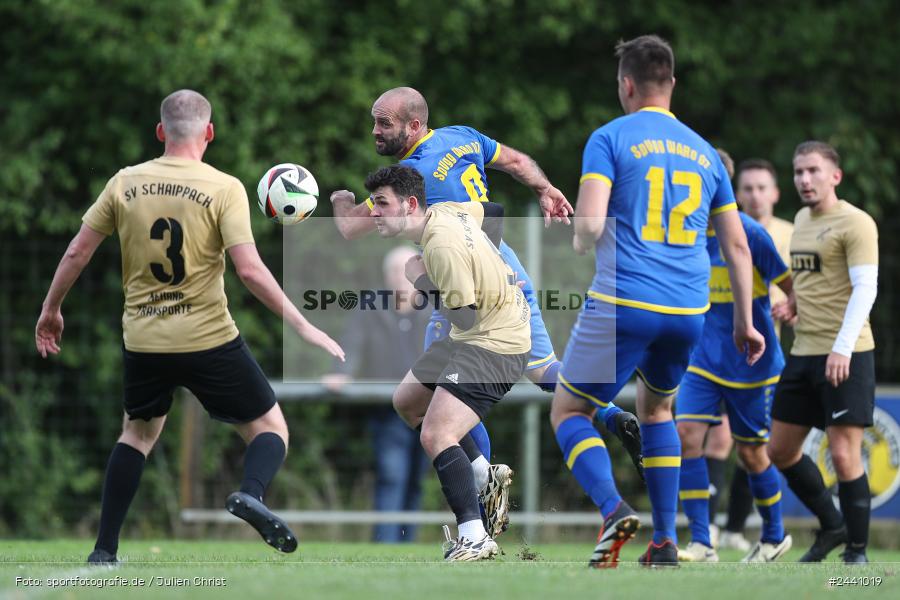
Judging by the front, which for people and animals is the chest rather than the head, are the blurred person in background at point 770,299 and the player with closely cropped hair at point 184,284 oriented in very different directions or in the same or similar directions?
very different directions

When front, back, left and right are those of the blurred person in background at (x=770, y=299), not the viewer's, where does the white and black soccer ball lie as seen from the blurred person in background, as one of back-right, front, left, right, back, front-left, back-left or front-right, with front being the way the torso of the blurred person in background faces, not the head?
front-right

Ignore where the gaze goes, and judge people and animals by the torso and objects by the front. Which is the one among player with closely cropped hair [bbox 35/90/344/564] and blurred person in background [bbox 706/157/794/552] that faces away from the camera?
the player with closely cropped hair

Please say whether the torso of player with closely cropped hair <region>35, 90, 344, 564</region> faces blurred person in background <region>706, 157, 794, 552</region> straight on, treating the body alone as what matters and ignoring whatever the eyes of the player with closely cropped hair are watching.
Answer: no

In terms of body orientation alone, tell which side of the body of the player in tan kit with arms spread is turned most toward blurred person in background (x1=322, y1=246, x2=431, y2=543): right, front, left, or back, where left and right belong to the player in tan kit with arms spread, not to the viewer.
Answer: front

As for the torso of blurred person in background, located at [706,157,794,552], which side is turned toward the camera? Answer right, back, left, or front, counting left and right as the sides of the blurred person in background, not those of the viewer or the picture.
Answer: front

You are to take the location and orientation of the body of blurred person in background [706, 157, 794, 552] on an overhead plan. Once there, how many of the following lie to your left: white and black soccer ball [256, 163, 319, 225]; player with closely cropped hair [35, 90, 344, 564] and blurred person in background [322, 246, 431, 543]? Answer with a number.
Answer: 0

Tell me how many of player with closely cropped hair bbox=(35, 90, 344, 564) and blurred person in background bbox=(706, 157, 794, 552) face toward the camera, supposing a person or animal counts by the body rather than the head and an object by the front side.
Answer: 1

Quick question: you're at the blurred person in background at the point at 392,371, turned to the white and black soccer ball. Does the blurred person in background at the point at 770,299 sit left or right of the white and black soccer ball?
left

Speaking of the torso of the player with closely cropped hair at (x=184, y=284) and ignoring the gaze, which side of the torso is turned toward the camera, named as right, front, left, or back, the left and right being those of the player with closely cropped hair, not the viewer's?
back

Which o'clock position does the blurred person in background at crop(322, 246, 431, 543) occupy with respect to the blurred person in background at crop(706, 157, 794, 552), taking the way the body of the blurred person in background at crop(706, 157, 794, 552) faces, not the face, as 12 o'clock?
the blurred person in background at crop(322, 246, 431, 543) is roughly at 4 o'clock from the blurred person in background at crop(706, 157, 794, 552).

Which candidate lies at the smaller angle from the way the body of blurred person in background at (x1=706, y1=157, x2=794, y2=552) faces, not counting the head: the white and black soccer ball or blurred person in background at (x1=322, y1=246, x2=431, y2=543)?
the white and black soccer ball

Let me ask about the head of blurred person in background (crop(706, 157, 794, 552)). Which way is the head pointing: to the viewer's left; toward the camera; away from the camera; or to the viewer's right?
toward the camera
